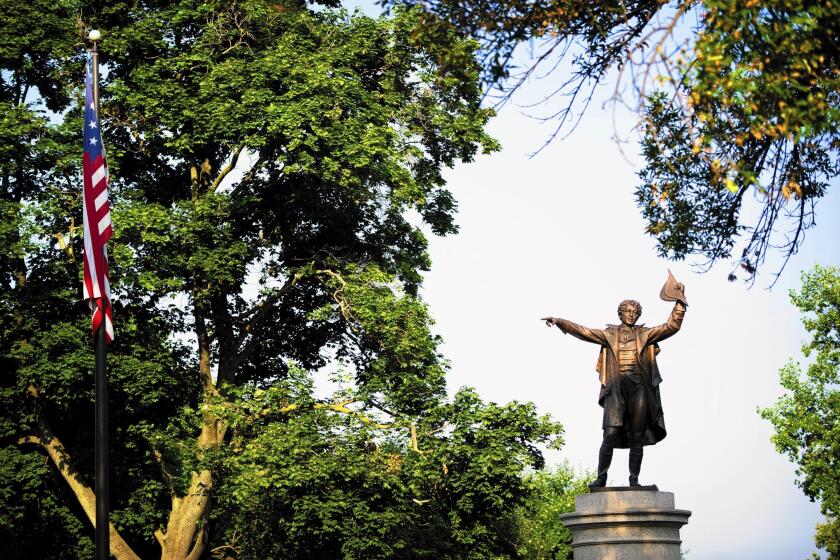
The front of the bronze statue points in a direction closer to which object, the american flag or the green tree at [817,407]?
the american flag

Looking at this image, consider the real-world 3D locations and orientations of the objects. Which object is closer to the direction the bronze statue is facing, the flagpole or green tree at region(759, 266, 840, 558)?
the flagpole

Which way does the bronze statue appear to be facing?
toward the camera

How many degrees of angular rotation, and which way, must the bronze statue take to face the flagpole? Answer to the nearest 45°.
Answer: approximately 90° to its right

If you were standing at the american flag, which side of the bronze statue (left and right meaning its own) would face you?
right
